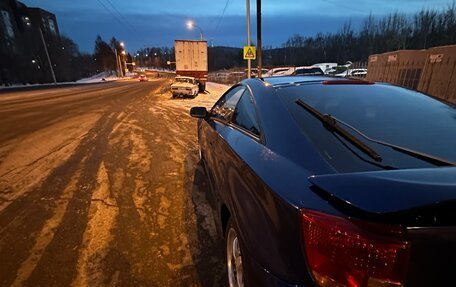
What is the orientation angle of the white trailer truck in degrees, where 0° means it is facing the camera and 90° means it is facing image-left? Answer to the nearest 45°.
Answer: approximately 180°

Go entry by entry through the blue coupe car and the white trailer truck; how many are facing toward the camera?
0

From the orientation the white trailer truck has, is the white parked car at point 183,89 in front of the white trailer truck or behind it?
behind

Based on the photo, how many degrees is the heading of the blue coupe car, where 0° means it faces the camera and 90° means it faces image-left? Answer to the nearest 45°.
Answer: approximately 135°

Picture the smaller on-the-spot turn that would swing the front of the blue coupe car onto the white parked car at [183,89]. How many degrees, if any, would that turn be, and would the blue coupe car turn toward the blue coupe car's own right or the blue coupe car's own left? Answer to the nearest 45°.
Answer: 0° — it already faces it

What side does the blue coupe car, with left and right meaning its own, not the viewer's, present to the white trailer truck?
front

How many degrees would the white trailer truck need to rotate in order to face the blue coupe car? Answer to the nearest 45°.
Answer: approximately 180°
